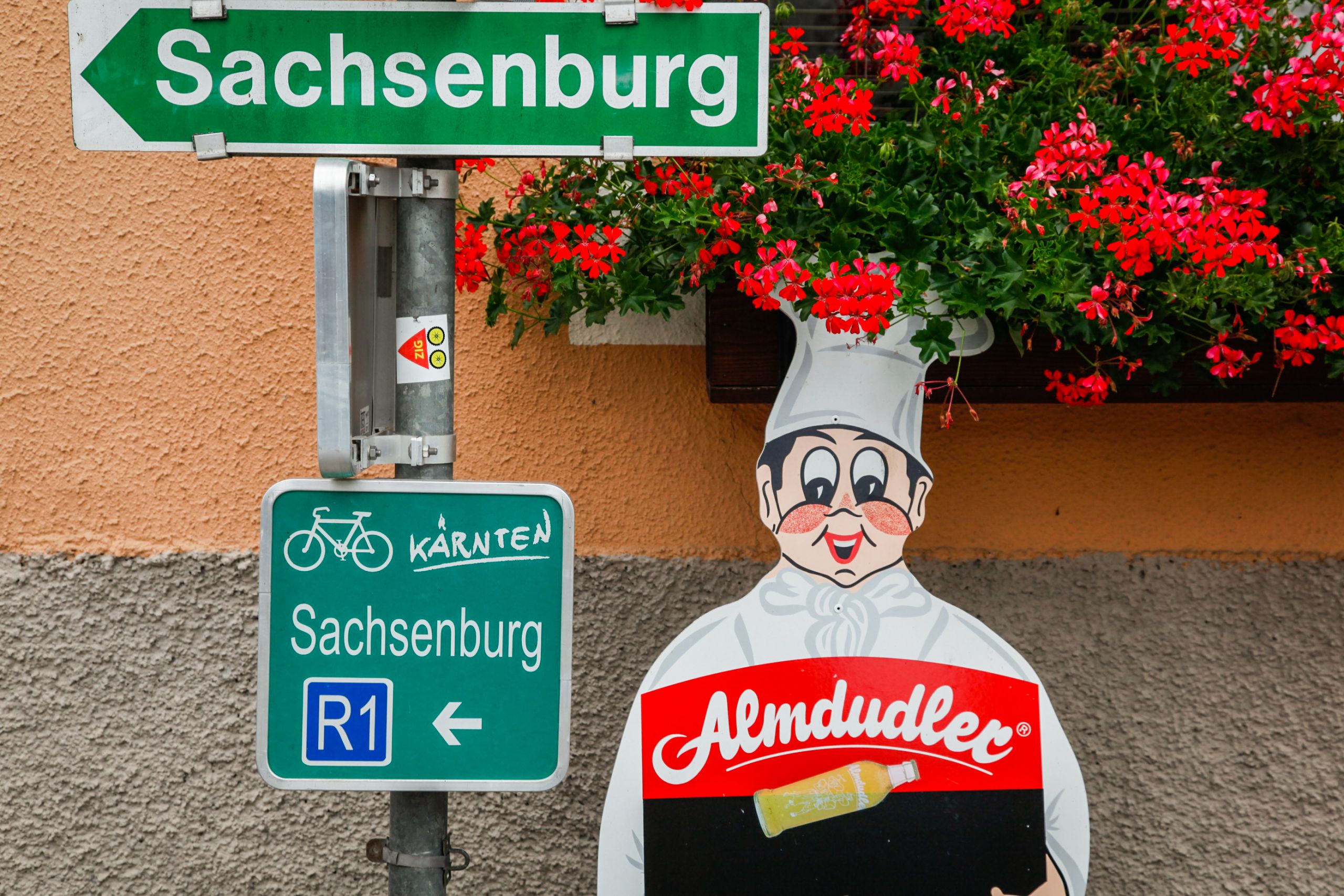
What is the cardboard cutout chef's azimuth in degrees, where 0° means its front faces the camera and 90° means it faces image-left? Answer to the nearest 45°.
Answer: approximately 0°

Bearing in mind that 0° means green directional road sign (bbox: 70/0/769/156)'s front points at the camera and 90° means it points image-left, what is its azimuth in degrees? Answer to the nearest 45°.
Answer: approximately 0°

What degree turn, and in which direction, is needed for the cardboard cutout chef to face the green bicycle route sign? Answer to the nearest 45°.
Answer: approximately 45° to its right
